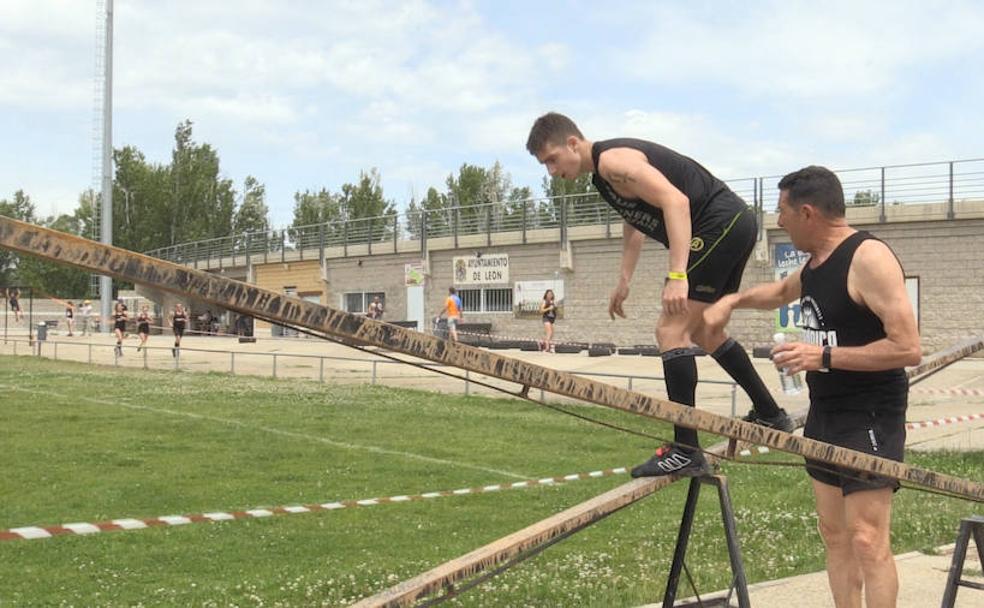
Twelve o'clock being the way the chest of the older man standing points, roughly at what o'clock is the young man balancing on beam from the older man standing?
The young man balancing on beam is roughly at 2 o'clock from the older man standing.

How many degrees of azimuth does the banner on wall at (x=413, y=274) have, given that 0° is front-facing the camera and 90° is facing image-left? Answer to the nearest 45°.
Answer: approximately 0°

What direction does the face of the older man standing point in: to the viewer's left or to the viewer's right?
to the viewer's left

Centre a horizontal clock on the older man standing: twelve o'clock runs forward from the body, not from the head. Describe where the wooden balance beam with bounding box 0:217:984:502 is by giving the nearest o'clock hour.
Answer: The wooden balance beam is roughly at 12 o'clock from the older man standing.

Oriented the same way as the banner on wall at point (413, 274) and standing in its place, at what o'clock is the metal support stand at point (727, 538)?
The metal support stand is roughly at 12 o'clock from the banner on wall.

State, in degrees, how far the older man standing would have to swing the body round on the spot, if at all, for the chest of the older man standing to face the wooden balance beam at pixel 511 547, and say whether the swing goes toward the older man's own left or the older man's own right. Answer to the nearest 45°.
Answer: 0° — they already face it

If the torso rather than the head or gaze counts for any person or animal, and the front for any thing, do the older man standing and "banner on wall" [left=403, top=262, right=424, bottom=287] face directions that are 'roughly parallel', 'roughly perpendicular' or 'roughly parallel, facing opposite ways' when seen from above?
roughly perpendicular
